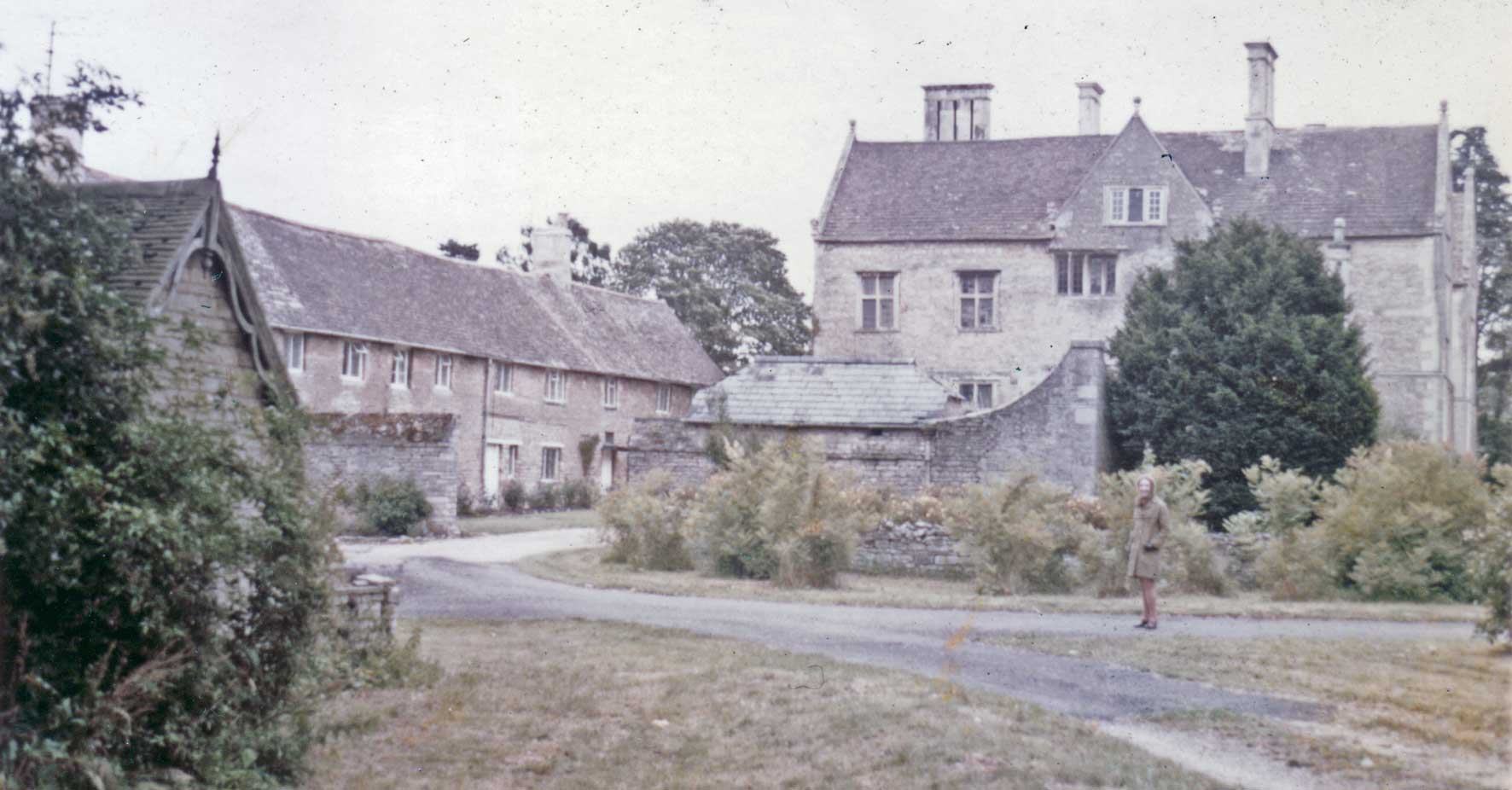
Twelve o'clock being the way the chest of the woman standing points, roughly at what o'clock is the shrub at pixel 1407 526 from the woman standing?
The shrub is roughly at 6 o'clock from the woman standing.

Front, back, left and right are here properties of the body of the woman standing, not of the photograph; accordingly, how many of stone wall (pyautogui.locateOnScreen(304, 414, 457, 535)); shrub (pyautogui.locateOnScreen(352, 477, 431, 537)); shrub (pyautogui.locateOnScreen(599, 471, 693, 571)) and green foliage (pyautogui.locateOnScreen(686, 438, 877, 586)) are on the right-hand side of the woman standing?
4

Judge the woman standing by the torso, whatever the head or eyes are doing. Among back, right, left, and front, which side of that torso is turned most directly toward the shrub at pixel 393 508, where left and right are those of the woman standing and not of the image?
right

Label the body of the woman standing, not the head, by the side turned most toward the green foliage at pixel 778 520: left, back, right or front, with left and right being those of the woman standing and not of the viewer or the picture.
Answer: right

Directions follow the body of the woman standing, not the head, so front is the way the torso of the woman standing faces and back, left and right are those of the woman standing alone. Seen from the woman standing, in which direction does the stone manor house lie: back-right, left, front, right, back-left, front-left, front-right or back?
back-right

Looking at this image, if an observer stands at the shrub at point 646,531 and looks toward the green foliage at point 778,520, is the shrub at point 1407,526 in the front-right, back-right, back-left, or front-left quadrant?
front-left

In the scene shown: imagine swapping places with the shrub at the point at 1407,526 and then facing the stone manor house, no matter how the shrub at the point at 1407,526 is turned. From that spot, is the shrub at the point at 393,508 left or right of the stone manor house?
left

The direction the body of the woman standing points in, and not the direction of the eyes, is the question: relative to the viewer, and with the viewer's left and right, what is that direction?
facing the viewer and to the left of the viewer

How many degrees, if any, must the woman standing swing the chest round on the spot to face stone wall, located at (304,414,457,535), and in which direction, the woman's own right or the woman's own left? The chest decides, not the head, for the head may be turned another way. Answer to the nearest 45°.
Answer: approximately 90° to the woman's own right
